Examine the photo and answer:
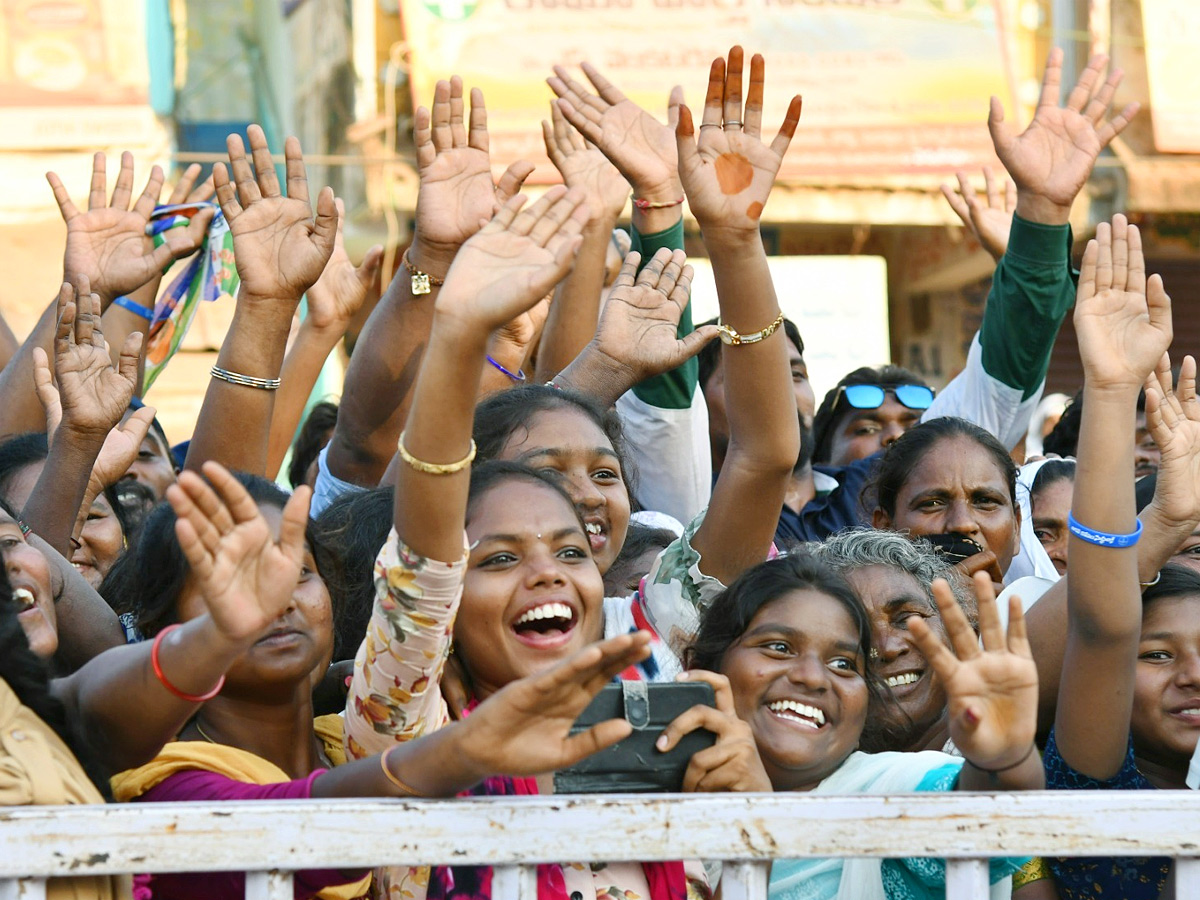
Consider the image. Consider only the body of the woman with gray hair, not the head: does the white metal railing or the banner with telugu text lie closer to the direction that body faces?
the white metal railing

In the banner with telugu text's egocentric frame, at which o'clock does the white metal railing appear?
The white metal railing is roughly at 12 o'clock from the banner with telugu text.

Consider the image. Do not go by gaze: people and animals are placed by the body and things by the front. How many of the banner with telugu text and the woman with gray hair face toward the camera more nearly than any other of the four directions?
2

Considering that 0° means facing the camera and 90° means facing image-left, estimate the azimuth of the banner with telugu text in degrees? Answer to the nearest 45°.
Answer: approximately 0°

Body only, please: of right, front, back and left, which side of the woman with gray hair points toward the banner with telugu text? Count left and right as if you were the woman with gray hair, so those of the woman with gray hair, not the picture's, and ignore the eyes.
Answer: back

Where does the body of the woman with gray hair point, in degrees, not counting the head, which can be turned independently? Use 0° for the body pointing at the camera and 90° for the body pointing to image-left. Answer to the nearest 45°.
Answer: approximately 0°

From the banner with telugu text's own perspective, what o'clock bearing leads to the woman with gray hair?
The woman with gray hair is roughly at 12 o'clock from the banner with telugu text.
